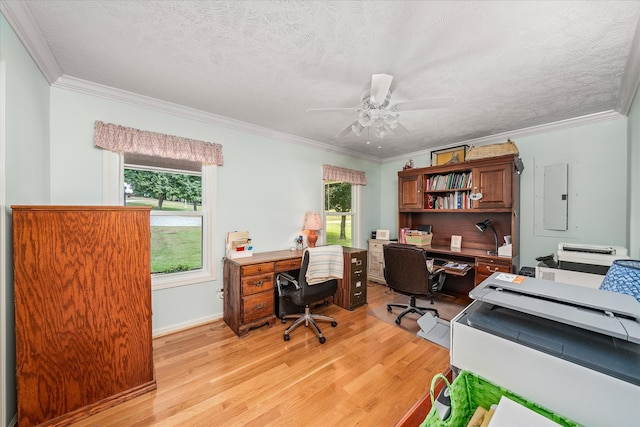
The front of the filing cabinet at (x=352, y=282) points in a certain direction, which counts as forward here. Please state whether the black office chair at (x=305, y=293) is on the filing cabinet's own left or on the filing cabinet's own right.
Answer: on the filing cabinet's own right

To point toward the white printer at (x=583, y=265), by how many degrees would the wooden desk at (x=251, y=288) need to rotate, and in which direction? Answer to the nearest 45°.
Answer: approximately 45° to its left

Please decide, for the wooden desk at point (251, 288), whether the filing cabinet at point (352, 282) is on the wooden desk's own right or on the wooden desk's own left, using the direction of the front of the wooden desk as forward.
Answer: on the wooden desk's own left

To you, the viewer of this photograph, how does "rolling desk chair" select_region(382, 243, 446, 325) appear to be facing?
facing away from the viewer and to the right of the viewer

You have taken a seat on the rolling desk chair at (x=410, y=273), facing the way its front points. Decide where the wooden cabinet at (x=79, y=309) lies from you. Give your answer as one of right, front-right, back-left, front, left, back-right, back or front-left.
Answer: back

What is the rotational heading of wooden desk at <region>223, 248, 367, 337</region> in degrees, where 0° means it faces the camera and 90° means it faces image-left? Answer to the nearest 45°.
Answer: approximately 315°
